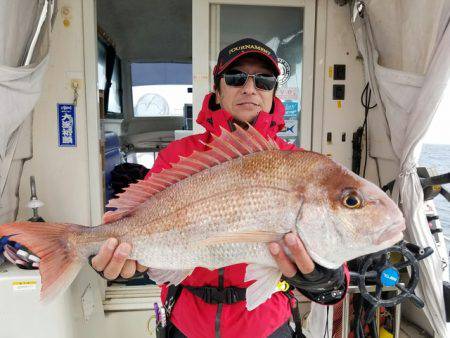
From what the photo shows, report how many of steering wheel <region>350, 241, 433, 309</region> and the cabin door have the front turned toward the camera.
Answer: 2

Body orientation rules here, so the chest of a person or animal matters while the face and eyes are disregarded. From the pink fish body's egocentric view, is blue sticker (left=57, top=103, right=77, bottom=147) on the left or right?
on its left

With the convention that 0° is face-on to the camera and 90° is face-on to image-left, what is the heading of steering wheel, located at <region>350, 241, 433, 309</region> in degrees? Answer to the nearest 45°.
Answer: approximately 0°

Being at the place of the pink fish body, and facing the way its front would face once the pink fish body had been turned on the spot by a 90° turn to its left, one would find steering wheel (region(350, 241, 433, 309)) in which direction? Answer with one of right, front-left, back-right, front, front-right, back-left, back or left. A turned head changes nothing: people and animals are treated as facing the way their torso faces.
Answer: front-right

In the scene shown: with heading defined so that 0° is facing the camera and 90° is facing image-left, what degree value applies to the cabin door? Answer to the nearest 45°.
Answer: approximately 0°

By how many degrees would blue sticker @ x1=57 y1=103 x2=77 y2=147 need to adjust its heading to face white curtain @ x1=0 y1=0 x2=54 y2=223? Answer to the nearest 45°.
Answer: approximately 45° to its right

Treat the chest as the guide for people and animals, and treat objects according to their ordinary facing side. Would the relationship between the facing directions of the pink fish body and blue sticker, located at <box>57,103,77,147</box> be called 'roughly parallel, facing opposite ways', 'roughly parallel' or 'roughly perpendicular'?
roughly perpendicular

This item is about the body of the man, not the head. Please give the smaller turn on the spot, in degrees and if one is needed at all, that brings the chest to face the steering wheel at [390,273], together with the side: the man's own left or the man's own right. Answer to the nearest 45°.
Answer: approximately 135° to the man's own left

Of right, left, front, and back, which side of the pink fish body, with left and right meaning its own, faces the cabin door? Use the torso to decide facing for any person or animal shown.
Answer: left

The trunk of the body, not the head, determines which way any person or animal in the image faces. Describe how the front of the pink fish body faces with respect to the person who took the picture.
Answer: facing to the right of the viewer

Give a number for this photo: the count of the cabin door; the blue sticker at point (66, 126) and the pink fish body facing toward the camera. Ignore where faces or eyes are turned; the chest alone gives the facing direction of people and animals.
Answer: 2
